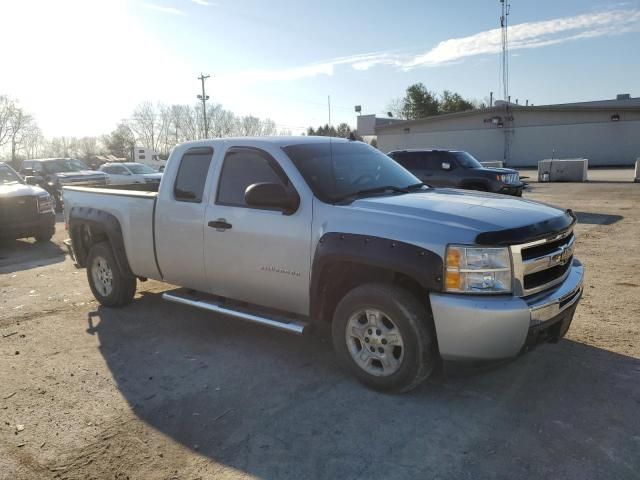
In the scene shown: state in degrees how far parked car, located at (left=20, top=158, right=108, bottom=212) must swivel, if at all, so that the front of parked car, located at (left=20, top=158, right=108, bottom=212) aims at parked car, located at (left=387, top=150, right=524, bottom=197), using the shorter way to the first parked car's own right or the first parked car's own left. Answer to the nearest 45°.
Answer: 0° — it already faces it

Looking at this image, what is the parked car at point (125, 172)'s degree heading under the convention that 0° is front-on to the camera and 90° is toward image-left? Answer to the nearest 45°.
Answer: approximately 315°

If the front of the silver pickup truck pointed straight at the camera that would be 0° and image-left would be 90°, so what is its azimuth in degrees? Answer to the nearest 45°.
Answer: approximately 315°

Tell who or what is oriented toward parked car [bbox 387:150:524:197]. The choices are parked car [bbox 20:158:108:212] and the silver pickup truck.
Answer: parked car [bbox 20:158:108:212]

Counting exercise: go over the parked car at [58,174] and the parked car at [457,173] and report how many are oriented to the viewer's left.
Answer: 0

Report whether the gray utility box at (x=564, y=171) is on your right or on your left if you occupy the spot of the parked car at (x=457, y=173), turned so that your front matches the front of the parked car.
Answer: on your left

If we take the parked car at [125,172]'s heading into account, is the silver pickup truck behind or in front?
in front

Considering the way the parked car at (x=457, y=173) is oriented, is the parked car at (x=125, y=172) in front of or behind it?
behind

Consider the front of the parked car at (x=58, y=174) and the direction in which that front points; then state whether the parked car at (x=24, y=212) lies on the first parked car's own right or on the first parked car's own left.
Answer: on the first parked car's own right

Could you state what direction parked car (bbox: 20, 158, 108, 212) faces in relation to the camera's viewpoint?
facing the viewer and to the right of the viewer
